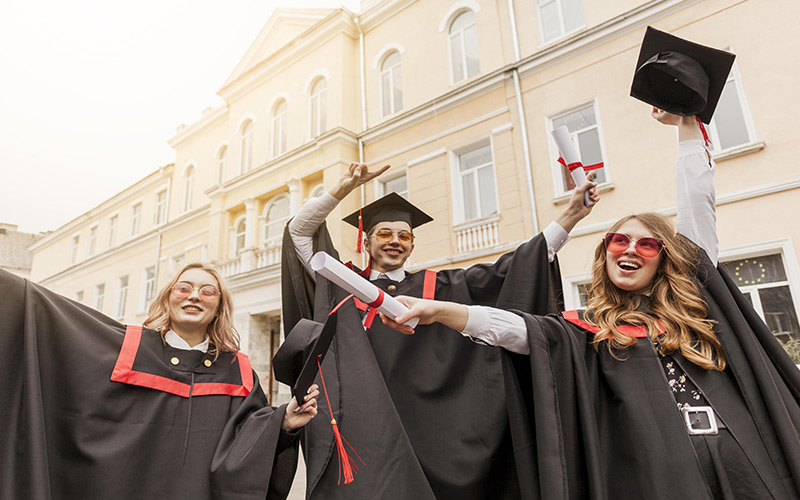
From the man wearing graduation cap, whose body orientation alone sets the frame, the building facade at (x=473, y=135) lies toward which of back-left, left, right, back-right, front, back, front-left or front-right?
back

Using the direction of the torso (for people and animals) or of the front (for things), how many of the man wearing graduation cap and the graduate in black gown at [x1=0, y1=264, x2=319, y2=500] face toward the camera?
2

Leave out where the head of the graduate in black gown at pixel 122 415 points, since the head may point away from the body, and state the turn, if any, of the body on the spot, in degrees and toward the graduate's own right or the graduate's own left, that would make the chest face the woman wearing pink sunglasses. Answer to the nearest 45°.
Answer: approximately 45° to the graduate's own left

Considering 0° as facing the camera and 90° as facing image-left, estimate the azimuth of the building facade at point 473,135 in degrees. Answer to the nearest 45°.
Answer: approximately 45°

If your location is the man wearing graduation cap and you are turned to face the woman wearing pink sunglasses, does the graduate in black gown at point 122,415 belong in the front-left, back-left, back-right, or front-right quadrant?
back-right
